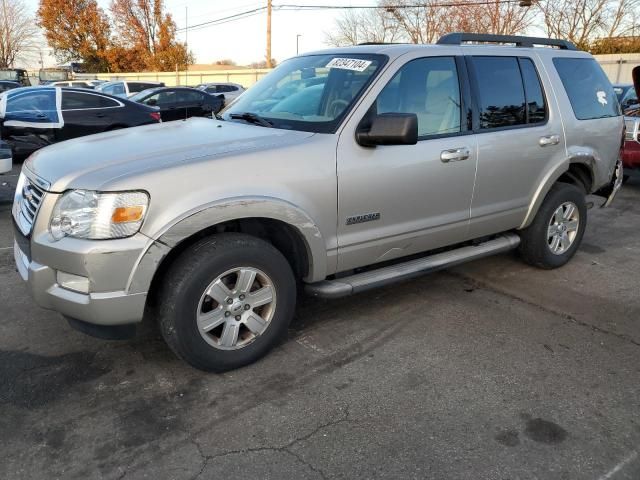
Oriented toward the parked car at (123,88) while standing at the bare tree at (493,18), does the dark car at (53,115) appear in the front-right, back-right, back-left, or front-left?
front-left

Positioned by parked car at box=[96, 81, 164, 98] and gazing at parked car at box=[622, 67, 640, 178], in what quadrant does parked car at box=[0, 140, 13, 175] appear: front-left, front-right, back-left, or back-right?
front-right

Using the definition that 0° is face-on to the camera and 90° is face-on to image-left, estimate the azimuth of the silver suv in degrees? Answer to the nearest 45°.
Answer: approximately 45°

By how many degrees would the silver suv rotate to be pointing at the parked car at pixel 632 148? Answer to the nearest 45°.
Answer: approximately 180°

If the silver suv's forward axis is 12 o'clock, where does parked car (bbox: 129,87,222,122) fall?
The parked car is roughly at 4 o'clock from the silver suv.

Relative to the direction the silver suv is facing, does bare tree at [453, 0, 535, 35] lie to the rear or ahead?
to the rear

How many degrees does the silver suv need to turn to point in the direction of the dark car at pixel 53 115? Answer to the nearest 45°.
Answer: approximately 90° to its right

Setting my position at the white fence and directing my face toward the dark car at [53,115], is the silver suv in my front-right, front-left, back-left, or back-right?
front-left

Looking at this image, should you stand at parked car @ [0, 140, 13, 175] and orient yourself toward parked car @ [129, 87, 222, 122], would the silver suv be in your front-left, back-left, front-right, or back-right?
back-right
